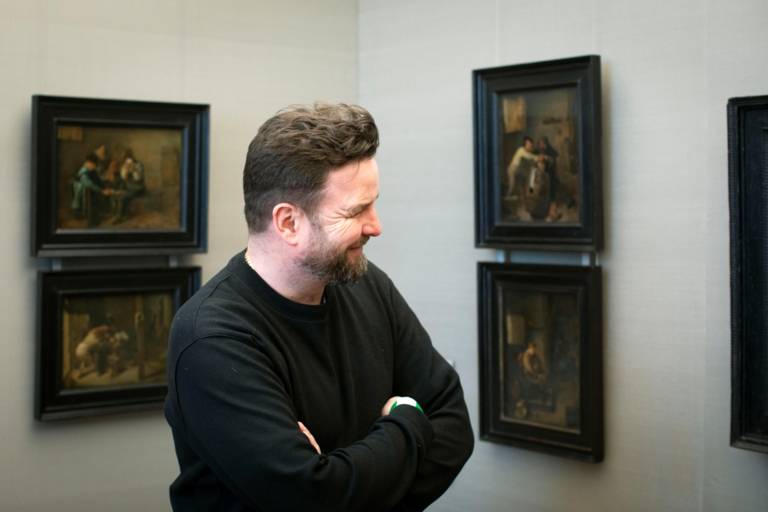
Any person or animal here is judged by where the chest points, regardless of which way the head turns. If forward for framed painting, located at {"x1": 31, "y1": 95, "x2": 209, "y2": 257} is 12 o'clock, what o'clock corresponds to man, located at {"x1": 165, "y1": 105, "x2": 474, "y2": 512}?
The man is roughly at 1 o'clock from the framed painting.

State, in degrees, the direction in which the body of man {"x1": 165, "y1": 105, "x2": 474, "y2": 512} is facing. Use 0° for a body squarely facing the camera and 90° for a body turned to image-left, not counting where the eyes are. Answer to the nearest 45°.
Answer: approximately 315°

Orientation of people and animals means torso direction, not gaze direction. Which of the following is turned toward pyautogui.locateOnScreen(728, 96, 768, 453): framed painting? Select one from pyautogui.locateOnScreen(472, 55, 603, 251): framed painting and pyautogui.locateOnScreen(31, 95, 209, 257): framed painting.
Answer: pyautogui.locateOnScreen(31, 95, 209, 257): framed painting

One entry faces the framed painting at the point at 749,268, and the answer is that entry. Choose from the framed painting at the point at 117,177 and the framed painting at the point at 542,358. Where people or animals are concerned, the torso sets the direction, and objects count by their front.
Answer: the framed painting at the point at 117,177

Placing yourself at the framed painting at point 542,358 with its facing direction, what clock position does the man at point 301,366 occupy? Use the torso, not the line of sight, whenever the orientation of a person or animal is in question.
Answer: The man is roughly at 11 o'clock from the framed painting.

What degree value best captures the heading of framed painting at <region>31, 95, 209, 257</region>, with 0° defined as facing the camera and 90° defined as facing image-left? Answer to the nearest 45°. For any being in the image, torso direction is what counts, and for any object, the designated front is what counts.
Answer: approximately 315°

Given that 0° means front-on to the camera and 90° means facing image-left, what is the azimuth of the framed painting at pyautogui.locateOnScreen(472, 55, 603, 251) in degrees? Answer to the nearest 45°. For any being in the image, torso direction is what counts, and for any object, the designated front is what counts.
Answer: approximately 45°

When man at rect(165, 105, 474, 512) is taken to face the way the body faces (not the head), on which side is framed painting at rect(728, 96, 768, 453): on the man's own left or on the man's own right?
on the man's own left
